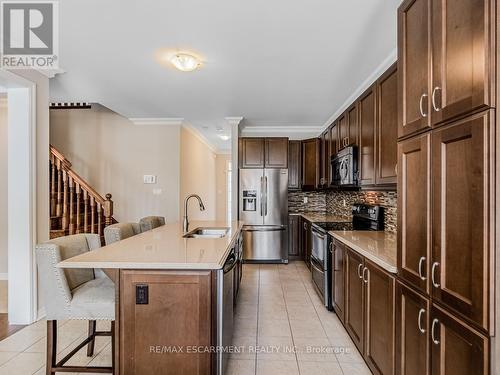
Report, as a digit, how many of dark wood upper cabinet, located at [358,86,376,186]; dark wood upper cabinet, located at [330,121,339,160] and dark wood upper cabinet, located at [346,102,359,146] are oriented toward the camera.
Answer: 0

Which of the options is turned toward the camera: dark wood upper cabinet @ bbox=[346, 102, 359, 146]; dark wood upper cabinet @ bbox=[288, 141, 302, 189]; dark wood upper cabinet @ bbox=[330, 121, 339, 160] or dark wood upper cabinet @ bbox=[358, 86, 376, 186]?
dark wood upper cabinet @ bbox=[288, 141, 302, 189]

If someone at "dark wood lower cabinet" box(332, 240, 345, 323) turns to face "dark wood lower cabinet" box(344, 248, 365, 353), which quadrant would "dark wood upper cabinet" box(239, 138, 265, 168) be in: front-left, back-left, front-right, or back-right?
back-right

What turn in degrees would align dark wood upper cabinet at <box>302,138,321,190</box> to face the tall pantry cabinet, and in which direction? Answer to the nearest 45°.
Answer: approximately 45° to its left

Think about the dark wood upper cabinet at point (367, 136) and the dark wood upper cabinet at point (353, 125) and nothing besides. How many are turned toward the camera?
0

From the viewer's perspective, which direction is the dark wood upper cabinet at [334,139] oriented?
to the viewer's left

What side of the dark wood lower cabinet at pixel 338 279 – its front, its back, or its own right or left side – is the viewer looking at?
left

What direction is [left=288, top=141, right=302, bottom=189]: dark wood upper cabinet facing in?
toward the camera

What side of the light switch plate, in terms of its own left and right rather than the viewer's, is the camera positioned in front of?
front

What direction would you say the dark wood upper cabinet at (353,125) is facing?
to the viewer's left

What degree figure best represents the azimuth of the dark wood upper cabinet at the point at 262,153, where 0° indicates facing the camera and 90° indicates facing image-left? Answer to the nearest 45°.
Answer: approximately 0°
